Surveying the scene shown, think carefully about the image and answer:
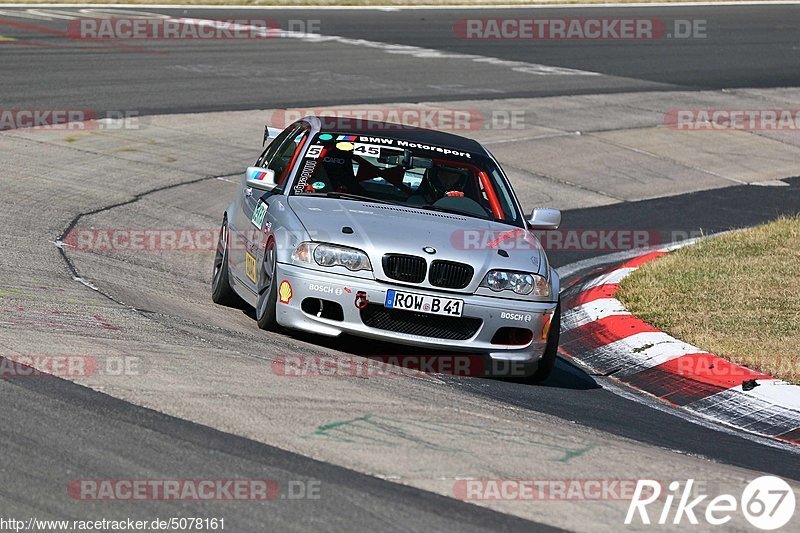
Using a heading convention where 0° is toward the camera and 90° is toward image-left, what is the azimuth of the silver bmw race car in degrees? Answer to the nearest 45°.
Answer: approximately 0°
